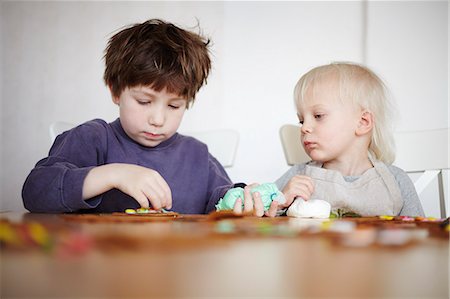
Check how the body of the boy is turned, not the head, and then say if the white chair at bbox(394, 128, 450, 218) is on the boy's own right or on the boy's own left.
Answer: on the boy's own left

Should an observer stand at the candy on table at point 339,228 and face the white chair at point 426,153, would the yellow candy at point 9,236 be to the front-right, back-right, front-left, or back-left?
back-left

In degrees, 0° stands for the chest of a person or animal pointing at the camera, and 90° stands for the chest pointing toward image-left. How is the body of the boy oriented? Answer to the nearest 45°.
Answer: approximately 0°
